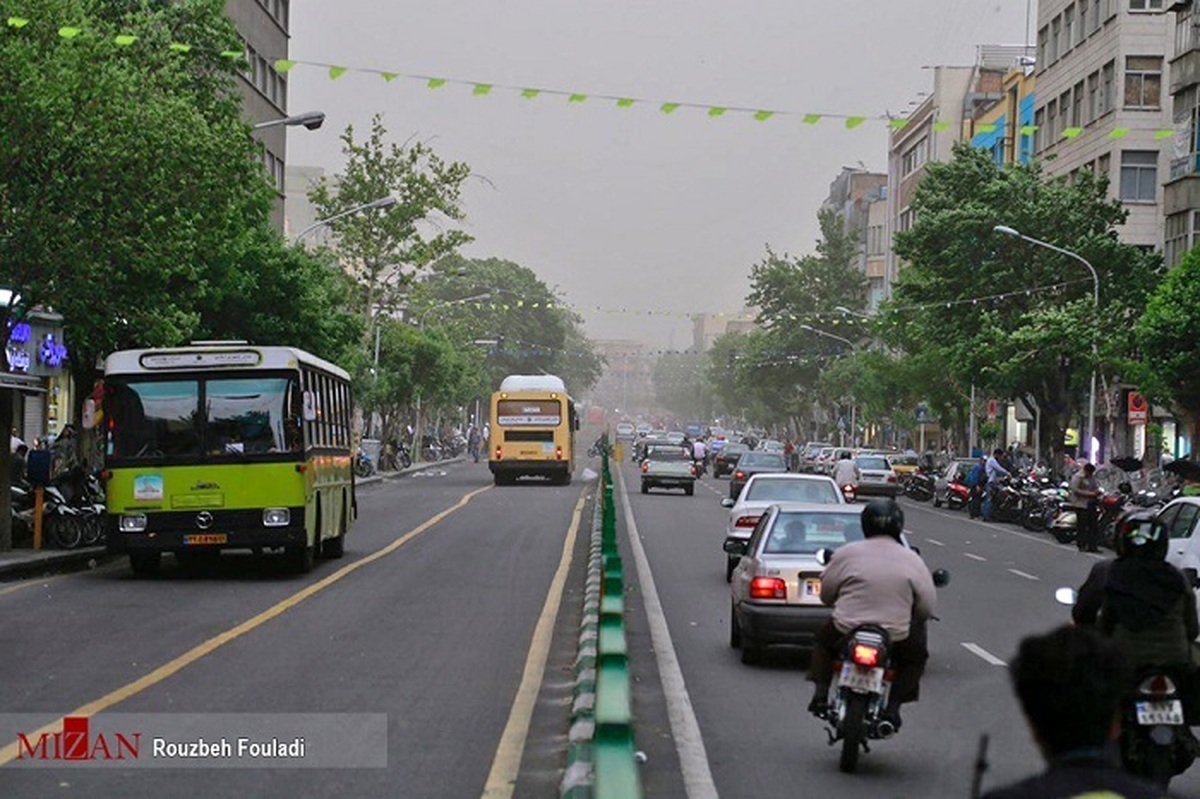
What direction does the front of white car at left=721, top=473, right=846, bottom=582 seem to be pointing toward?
away from the camera

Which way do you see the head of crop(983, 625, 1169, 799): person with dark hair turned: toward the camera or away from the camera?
away from the camera

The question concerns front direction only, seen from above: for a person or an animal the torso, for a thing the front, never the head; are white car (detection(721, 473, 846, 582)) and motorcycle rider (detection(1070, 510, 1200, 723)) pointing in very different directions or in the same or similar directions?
same or similar directions

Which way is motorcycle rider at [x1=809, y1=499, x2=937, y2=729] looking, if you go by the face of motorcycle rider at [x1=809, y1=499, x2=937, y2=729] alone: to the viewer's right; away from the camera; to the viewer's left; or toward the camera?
away from the camera

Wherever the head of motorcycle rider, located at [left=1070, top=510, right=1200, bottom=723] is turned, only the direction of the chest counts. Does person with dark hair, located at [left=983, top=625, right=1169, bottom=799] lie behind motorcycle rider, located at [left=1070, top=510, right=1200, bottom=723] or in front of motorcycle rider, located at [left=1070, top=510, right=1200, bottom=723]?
behind

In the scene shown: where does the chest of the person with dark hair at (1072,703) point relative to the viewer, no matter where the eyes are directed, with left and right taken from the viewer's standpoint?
facing away from the viewer

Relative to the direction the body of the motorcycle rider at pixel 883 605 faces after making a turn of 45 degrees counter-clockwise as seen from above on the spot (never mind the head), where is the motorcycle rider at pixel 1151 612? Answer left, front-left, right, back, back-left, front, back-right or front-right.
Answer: back

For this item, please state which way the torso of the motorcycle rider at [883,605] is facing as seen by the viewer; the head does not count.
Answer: away from the camera

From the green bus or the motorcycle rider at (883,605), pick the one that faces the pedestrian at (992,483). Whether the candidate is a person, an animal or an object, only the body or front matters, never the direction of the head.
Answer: the motorcycle rider

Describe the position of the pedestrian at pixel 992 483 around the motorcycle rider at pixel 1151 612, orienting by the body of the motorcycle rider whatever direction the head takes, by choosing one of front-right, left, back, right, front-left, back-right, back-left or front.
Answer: front

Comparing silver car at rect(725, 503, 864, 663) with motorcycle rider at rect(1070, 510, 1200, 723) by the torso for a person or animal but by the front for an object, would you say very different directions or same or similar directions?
same or similar directions

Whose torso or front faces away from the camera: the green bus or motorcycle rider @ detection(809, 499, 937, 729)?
the motorcycle rider

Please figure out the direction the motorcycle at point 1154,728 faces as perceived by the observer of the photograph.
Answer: facing away from the viewer

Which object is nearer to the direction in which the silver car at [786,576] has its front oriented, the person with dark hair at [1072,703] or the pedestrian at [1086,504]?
the pedestrian

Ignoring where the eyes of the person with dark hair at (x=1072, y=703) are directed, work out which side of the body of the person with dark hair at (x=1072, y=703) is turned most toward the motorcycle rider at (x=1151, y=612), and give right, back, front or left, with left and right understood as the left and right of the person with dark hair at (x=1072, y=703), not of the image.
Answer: front

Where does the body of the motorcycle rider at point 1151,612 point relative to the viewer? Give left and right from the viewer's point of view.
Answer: facing away from the viewer

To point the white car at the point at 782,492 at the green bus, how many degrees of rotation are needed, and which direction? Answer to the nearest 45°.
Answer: approximately 90° to its left

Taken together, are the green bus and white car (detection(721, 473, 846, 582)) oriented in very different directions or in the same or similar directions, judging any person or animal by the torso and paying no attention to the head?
very different directions

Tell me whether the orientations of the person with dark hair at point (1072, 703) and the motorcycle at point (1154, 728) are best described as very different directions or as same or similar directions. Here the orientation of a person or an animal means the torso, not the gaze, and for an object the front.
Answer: same or similar directions
